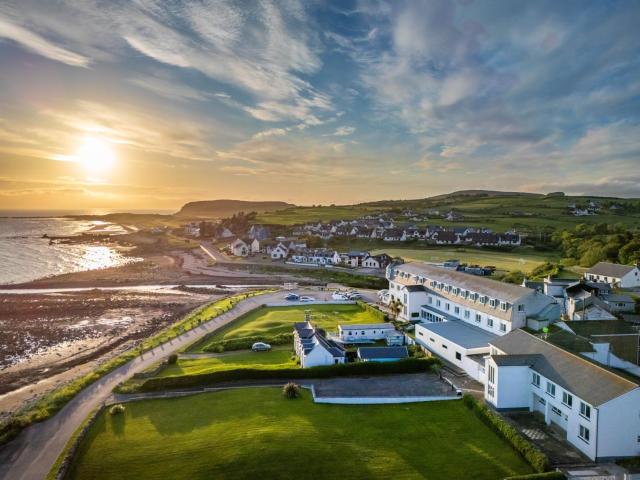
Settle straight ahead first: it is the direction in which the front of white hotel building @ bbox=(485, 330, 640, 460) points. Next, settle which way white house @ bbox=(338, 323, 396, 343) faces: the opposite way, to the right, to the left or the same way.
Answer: to the left

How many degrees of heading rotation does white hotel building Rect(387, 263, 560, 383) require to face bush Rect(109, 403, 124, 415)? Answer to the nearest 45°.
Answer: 0° — it already faces it

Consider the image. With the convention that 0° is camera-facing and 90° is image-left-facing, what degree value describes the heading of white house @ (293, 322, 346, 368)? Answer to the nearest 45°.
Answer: approximately 90°

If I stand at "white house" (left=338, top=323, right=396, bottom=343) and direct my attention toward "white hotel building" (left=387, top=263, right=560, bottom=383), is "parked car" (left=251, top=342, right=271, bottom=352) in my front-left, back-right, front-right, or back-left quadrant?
back-right

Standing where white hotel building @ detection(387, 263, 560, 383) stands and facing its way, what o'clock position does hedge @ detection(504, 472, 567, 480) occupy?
The hedge is roughly at 10 o'clock from the white hotel building.

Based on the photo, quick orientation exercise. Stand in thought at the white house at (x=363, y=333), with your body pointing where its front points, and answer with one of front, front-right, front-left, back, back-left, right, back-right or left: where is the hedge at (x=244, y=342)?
right

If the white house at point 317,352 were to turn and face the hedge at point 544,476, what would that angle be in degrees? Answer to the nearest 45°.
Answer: approximately 135° to its left

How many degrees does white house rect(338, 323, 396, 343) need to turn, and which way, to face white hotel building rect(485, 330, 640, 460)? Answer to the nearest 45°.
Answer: approximately 45° to its left

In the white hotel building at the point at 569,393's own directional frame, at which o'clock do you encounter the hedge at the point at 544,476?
The hedge is roughly at 11 o'clock from the white hotel building.

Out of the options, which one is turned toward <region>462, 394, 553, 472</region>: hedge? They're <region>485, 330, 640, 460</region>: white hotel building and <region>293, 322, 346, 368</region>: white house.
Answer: the white hotel building
